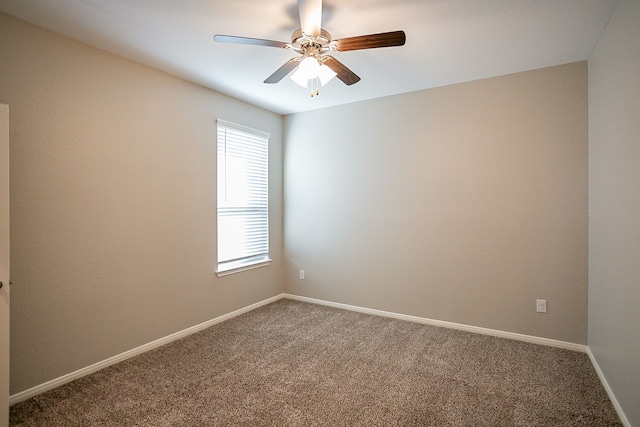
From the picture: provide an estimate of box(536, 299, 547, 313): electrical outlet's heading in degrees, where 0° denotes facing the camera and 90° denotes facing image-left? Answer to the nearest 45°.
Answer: approximately 0°

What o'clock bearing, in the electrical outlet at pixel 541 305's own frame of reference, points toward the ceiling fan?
The ceiling fan is roughly at 1 o'clock from the electrical outlet.
